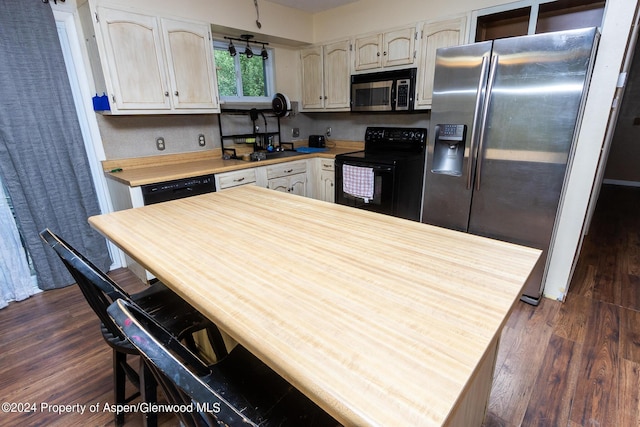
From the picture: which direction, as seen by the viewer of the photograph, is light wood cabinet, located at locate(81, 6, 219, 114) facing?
facing the viewer and to the right of the viewer

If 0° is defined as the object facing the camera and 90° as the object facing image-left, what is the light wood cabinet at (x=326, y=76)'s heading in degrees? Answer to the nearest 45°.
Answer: approximately 45°

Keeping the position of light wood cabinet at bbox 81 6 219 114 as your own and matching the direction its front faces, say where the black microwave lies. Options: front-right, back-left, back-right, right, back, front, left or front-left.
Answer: front-left

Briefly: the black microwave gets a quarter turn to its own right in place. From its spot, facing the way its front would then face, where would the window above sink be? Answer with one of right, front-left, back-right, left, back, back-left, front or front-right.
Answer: front-left

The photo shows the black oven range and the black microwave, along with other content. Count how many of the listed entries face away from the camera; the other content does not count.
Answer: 0
